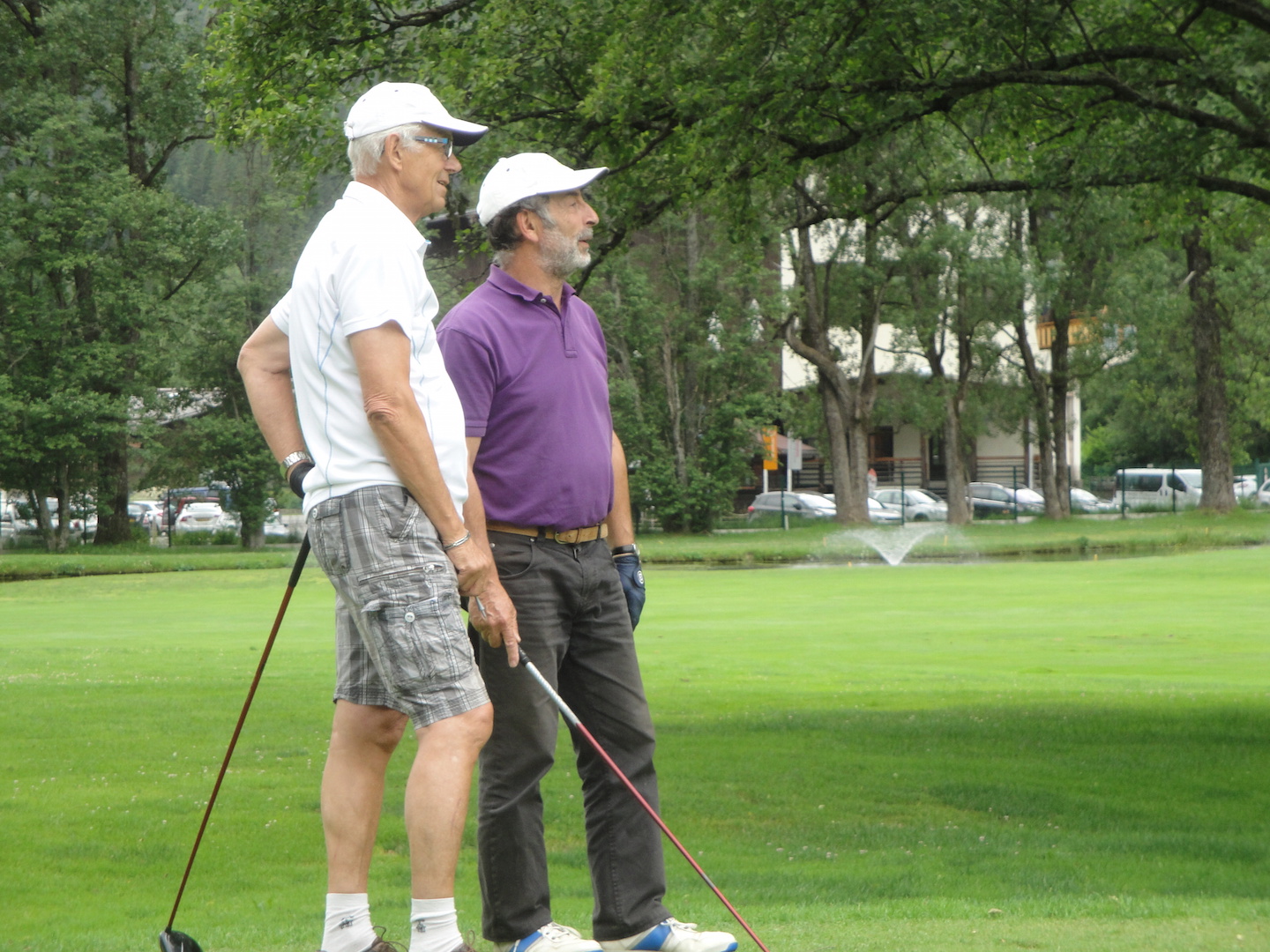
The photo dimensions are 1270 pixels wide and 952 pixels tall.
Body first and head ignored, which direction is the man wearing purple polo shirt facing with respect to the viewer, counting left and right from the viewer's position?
facing the viewer and to the right of the viewer

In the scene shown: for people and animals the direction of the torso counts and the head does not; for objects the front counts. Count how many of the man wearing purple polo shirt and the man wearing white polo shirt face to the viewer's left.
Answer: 0

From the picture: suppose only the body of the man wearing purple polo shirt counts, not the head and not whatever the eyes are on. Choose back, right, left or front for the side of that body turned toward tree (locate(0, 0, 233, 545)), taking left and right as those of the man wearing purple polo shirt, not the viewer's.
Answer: back

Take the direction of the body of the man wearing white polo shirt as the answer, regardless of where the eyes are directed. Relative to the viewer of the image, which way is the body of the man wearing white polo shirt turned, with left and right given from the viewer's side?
facing to the right of the viewer

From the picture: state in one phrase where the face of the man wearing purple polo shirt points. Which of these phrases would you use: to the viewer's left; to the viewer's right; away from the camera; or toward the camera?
to the viewer's right

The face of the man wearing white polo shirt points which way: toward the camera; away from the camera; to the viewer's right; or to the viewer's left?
to the viewer's right

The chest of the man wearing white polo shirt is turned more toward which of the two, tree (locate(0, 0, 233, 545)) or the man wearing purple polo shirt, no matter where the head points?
the man wearing purple polo shirt

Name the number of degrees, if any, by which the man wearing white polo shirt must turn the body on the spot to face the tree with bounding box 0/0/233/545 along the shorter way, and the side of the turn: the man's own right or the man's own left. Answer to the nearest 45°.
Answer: approximately 90° to the man's own left
